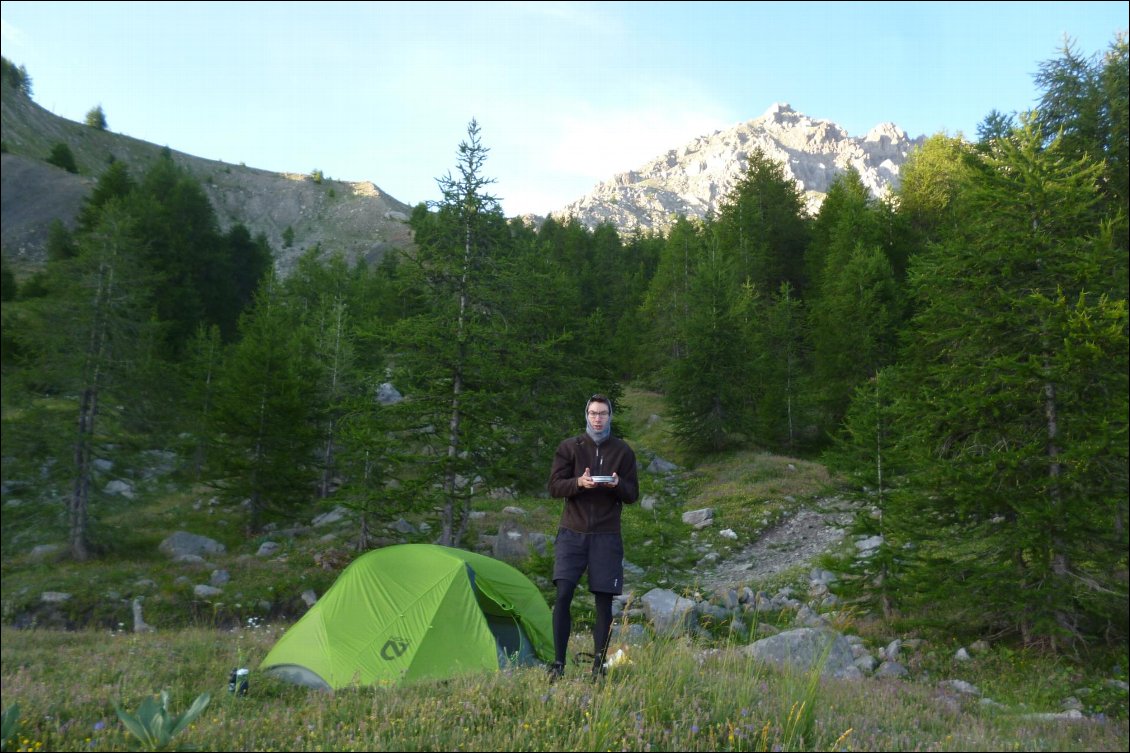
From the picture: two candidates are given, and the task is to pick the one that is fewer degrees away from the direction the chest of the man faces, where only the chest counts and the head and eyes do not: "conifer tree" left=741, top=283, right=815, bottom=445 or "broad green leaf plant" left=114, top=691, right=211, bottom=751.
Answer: the broad green leaf plant

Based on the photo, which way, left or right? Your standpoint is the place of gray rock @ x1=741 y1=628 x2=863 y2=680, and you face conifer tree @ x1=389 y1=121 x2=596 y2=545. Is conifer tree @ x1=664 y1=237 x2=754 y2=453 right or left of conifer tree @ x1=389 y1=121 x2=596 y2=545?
right

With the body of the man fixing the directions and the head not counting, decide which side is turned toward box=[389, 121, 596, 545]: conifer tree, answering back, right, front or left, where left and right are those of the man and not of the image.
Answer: back

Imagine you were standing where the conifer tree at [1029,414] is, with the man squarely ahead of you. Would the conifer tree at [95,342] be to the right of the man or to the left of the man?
right

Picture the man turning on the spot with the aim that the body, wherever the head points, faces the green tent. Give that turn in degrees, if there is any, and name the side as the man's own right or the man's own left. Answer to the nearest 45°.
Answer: approximately 135° to the man's own right

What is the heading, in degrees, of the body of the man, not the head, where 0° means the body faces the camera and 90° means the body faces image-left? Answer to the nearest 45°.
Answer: approximately 0°

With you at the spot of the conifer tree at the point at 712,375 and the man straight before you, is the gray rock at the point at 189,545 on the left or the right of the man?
right

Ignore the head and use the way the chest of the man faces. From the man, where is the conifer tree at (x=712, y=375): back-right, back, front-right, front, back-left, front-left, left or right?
back

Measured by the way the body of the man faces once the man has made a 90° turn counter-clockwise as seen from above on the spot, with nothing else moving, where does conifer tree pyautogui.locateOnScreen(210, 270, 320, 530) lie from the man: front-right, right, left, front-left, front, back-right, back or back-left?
back-left

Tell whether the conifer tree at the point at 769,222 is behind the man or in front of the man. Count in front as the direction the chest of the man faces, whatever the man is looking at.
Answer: behind

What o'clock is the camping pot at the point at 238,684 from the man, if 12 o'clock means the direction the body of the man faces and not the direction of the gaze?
The camping pot is roughly at 3 o'clock from the man.

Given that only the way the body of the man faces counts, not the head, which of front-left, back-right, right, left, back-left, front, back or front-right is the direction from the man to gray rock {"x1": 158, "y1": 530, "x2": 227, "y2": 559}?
back-right

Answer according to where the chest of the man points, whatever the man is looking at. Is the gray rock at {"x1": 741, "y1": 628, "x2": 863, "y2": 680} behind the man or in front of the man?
behind

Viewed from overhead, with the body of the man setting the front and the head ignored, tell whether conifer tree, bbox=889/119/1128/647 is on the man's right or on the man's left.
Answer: on the man's left

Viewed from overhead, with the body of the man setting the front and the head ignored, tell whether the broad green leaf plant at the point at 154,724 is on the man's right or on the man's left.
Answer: on the man's right
